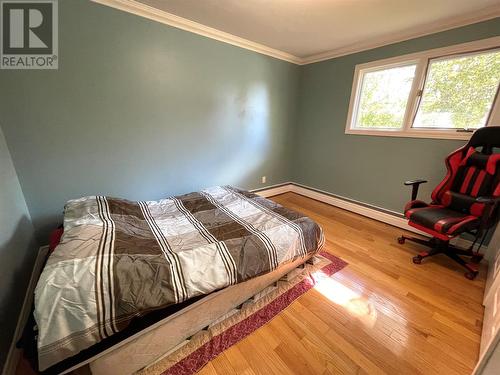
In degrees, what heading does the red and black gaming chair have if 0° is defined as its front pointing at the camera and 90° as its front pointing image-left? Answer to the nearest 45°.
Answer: approximately 45°

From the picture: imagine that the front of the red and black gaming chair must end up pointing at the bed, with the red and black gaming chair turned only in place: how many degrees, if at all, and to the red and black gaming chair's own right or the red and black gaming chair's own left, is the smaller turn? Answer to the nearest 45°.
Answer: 0° — it already faces it
